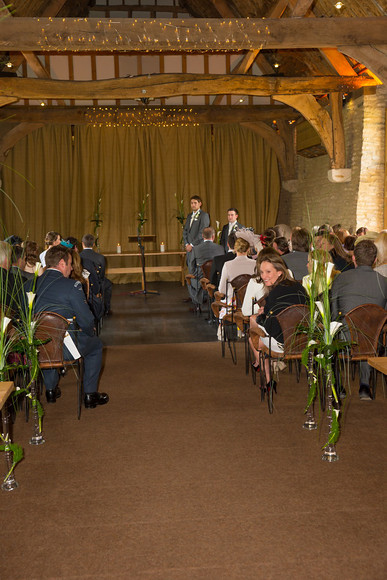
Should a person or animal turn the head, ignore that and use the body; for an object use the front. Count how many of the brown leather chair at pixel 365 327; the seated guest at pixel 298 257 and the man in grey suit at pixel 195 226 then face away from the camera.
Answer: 2

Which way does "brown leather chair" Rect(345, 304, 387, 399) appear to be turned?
away from the camera

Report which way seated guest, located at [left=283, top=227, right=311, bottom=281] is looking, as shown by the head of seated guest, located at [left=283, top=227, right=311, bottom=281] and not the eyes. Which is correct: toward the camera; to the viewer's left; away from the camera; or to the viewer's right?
away from the camera

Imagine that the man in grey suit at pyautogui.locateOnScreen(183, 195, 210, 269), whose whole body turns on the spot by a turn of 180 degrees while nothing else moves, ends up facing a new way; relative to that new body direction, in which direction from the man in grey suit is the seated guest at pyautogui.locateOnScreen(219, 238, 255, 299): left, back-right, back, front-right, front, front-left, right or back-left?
back-right

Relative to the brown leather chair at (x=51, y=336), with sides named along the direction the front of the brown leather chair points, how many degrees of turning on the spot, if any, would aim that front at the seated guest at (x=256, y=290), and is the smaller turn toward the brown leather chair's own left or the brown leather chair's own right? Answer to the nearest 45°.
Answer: approximately 45° to the brown leather chair's own right

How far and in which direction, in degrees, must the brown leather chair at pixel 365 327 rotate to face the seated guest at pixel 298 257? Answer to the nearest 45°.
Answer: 0° — it already faces them

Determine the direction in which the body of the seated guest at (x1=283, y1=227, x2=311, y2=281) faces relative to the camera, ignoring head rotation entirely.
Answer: away from the camera

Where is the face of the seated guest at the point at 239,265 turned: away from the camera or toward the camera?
away from the camera

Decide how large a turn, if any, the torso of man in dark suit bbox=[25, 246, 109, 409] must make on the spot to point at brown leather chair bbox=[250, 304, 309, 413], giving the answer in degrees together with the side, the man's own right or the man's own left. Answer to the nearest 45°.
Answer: approximately 45° to the man's own right

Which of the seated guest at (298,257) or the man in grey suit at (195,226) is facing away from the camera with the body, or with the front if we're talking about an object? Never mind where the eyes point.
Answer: the seated guest

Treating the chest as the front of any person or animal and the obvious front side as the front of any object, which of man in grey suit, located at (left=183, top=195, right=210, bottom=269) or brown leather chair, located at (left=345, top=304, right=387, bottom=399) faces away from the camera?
the brown leather chair

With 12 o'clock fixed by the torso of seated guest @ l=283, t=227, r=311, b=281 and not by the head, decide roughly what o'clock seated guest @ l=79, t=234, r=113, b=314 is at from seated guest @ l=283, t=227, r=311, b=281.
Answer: seated guest @ l=79, t=234, r=113, b=314 is roughly at 10 o'clock from seated guest @ l=283, t=227, r=311, b=281.

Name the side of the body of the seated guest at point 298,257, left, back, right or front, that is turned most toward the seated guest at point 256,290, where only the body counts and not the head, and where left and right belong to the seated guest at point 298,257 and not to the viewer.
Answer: back

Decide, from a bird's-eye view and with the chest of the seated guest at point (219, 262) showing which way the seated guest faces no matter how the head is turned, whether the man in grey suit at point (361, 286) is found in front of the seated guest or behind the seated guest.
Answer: behind

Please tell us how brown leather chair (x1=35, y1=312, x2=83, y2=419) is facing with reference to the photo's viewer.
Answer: facing away from the viewer and to the right of the viewer

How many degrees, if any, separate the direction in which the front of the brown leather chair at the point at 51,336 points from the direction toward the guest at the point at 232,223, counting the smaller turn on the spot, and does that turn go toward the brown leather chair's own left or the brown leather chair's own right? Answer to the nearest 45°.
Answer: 0° — it already faces them
